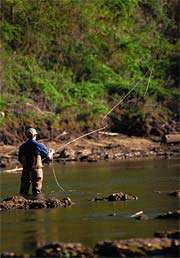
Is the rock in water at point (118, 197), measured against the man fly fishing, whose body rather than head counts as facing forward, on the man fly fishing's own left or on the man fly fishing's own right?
on the man fly fishing's own right

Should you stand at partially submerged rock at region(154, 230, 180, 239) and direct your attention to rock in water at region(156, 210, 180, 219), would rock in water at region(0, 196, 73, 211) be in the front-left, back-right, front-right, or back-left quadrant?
front-left

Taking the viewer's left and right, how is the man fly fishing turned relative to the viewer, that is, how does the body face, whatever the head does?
facing away from the viewer and to the right of the viewer

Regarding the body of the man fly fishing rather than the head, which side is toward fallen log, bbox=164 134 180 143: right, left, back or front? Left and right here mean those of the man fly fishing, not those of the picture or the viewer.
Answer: front

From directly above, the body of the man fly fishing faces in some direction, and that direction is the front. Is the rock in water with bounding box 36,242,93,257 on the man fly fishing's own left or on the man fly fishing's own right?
on the man fly fishing's own right

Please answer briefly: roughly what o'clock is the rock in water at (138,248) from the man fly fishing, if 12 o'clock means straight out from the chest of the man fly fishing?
The rock in water is roughly at 4 o'clock from the man fly fishing.

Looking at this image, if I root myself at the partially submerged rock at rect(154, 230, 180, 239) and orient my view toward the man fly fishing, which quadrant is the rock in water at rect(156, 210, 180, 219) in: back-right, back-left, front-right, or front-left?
front-right

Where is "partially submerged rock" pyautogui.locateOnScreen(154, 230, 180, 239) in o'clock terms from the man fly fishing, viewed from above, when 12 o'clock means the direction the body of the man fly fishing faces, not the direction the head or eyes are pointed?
The partially submerged rock is roughly at 4 o'clock from the man fly fishing.

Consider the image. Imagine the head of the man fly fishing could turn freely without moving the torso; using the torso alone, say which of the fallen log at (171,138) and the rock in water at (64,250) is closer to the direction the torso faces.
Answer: the fallen log
